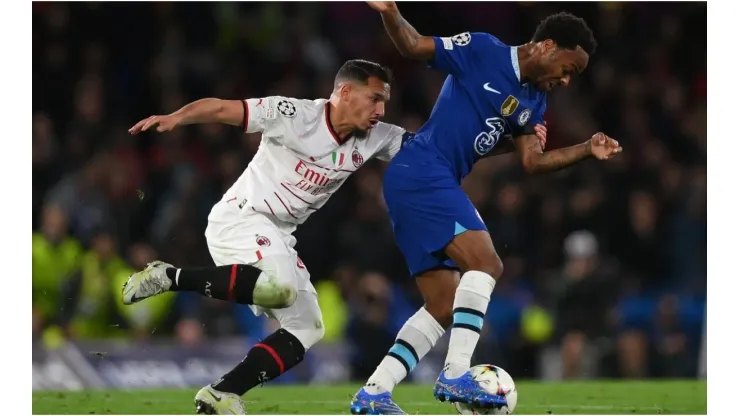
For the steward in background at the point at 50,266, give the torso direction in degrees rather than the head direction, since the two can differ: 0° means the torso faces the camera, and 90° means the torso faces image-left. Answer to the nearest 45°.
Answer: approximately 0°

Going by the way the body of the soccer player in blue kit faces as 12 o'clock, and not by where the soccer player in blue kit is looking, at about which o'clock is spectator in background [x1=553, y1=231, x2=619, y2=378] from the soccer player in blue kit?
The spectator in background is roughly at 8 o'clock from the soccer player in blue kit.

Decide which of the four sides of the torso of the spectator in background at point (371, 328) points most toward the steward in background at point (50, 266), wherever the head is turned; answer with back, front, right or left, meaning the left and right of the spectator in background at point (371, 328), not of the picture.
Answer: right

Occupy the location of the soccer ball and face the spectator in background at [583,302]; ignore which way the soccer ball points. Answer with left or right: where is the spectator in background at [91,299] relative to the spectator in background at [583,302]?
left

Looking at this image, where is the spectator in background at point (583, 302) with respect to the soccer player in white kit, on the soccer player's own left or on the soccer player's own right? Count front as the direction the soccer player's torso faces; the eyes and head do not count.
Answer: on the soccer player's own left

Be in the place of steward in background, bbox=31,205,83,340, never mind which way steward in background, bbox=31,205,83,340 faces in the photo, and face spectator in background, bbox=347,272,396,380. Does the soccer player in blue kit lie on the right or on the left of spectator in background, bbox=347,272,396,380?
right

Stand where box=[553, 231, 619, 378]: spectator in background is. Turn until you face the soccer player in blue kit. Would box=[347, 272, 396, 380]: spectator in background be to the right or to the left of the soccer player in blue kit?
right

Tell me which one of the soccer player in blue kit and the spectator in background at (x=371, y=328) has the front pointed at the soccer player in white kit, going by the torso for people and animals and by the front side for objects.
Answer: the spectator in background

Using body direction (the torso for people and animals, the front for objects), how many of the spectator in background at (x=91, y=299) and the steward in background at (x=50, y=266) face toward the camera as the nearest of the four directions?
2

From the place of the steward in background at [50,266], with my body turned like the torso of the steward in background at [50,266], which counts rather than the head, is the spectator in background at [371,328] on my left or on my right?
on my left

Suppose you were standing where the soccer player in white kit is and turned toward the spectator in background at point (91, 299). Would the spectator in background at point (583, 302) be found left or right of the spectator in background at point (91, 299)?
right
